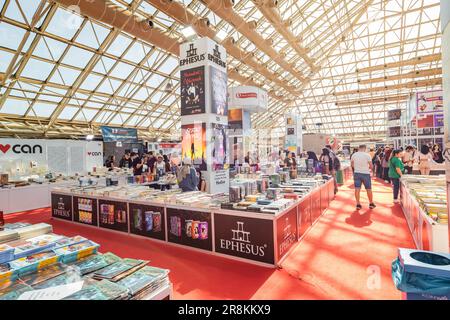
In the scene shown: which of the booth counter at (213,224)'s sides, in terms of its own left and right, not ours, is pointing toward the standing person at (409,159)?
back

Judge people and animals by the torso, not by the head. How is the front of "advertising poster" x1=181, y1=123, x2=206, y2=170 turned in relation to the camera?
facing the viewer and to the left of the viewer

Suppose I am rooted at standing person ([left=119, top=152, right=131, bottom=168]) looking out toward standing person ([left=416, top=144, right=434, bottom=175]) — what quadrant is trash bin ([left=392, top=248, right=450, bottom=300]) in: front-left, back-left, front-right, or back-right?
front-right

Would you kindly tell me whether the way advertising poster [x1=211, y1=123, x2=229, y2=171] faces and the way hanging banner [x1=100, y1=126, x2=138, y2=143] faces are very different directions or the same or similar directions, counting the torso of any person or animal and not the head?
same or similar directions

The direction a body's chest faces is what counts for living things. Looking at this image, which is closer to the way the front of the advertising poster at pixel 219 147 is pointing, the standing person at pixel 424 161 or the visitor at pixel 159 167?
the standing person

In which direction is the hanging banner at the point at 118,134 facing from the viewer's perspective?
toward the camera

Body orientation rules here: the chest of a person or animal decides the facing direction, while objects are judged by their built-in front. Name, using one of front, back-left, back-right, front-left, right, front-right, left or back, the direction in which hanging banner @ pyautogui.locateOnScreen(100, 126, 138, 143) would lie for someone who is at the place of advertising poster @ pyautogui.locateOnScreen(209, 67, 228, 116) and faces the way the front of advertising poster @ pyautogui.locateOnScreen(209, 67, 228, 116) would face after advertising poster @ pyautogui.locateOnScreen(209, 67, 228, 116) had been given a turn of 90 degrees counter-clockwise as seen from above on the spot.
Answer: left

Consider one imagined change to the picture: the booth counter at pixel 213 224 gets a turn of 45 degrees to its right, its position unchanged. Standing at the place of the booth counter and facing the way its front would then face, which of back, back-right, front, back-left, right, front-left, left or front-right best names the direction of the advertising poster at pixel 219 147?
right

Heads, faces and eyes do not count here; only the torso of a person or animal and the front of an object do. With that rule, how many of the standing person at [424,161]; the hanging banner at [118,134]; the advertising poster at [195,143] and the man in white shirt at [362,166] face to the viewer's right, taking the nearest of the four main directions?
0

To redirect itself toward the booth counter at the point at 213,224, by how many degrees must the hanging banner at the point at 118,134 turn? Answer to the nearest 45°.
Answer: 0° — it already faces it
